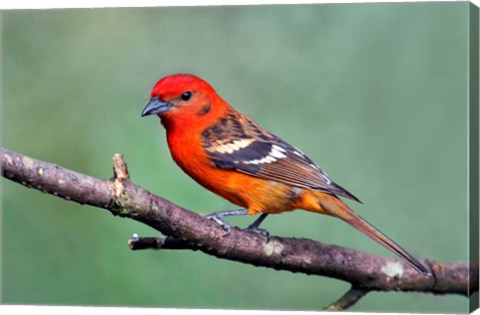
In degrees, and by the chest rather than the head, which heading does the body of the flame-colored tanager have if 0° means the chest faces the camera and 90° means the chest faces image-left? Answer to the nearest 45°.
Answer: approximately 90°
